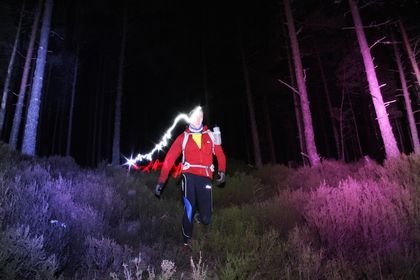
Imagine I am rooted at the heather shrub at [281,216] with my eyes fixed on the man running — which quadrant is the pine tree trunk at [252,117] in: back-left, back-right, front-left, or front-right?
back-right

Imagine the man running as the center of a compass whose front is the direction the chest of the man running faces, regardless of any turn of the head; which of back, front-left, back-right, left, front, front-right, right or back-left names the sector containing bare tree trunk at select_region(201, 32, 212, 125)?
back

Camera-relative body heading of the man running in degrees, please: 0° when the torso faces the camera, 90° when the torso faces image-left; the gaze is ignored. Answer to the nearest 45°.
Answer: approximately 0°

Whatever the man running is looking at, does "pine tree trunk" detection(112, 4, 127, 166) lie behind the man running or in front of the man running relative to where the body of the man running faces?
behind

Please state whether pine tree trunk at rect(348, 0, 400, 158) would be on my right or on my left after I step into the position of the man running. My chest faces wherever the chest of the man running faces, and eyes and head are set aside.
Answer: on my left

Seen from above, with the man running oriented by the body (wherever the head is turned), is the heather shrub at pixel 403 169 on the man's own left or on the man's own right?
on the man's own left

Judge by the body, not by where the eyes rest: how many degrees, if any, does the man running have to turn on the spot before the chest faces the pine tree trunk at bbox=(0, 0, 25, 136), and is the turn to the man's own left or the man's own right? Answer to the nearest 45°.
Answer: approximately 135° to the man's own right

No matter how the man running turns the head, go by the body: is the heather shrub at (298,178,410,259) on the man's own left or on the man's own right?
on the man's own left

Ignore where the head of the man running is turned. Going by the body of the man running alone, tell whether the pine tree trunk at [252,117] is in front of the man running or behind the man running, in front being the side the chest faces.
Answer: behind
